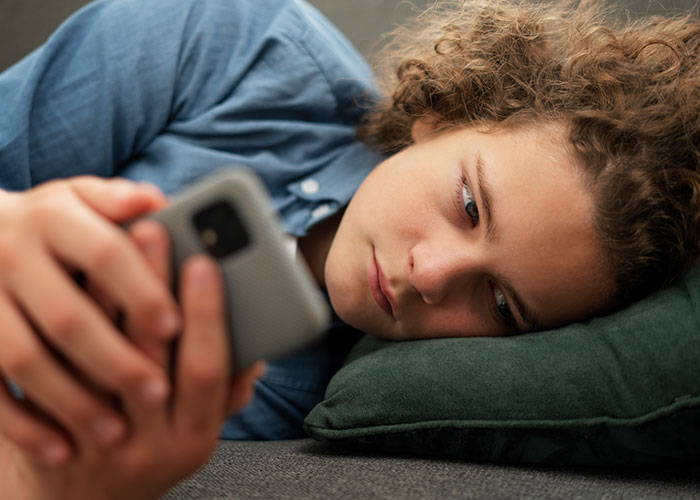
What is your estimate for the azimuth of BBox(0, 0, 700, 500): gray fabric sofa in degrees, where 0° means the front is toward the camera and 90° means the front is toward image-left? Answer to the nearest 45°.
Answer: approximately 0°
